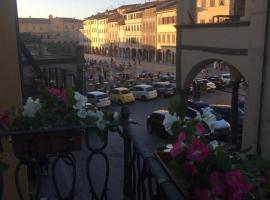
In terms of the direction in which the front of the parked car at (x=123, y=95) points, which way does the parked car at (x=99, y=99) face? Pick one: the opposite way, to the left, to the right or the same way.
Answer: the same way

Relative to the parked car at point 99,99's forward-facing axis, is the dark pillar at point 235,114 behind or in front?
in front

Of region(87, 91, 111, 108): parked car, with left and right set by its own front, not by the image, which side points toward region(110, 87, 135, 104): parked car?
right

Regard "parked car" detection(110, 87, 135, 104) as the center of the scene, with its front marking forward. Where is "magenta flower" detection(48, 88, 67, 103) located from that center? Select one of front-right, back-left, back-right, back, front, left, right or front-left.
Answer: front-right

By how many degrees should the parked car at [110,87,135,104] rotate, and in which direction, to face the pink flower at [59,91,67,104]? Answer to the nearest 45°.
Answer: approximately 45° to its right

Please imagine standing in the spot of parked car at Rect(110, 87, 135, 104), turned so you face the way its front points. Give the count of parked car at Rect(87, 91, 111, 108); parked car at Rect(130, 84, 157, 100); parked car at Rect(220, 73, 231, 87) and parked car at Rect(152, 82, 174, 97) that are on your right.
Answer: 1

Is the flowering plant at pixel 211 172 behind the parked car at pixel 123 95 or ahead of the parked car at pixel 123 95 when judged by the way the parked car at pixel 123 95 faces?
ahead

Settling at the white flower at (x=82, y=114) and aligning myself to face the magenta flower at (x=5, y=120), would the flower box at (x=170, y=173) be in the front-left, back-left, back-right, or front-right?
back-left

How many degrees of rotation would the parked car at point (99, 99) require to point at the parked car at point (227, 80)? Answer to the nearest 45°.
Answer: approximately 90° to its left

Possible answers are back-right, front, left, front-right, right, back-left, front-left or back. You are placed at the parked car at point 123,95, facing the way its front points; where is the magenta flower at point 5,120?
front-right

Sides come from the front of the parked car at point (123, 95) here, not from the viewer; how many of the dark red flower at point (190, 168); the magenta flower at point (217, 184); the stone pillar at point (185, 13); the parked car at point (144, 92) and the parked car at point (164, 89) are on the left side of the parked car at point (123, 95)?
2

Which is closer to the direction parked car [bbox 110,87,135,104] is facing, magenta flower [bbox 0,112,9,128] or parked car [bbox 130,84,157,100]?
the magenta flower

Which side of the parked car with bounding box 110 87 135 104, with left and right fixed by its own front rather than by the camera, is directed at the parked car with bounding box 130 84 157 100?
left
